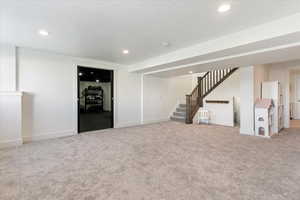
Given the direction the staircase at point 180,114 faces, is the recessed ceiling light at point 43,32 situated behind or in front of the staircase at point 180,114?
in front

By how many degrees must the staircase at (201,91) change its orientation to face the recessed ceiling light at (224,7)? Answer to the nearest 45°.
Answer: approximately 45° to its left

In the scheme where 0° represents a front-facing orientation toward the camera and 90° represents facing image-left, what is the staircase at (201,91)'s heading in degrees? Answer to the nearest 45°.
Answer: approximately 45°

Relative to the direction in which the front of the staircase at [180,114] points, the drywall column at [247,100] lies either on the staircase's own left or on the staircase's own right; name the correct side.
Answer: on the staircase's own left

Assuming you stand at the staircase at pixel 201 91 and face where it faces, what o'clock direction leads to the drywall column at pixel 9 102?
The drywall column is roughly at 12 o'clock from the staircase.

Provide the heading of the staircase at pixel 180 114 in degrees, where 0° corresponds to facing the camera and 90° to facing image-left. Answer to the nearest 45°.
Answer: approximately 45°

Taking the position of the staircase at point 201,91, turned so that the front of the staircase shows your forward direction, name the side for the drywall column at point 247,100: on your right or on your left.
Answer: on your left
